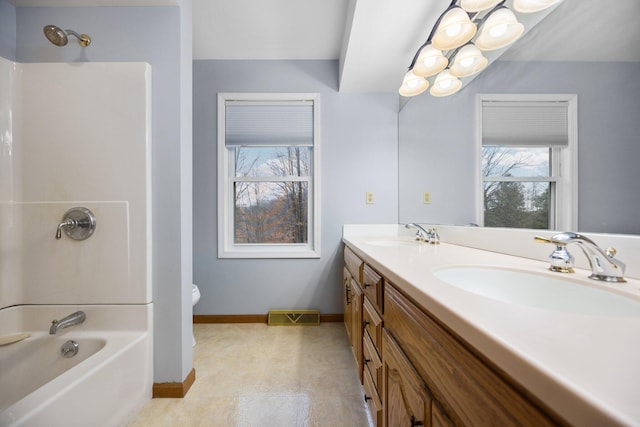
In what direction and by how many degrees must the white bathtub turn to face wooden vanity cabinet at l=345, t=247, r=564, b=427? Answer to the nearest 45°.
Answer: approximately 45° to its right

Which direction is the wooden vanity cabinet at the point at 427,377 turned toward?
to the viewer's left

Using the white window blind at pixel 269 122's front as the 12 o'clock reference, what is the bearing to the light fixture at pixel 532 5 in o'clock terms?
The light fixture is roughly at 11 o'clock from the white window blind.

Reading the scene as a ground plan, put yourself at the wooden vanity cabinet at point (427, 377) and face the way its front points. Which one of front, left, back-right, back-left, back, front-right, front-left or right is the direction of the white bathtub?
front

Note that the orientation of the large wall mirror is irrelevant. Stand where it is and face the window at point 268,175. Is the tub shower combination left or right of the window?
left

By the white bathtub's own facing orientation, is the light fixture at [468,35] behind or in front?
in front

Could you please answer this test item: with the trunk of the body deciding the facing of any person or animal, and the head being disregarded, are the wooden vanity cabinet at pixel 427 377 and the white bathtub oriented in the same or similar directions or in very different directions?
very different directions

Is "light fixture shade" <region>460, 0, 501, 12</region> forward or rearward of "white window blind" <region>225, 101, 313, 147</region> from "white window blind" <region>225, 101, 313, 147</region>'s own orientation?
forward

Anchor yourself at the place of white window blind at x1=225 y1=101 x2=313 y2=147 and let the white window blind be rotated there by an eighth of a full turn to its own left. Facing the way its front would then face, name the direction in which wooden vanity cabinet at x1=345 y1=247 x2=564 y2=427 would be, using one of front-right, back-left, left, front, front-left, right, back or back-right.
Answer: front-right

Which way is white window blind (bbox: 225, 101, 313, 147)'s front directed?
toward the camera

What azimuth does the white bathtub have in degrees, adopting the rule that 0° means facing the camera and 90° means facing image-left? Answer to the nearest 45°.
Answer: approximately 315°
